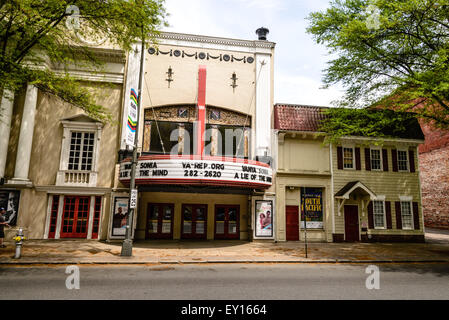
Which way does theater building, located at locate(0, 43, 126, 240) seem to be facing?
toward the camera

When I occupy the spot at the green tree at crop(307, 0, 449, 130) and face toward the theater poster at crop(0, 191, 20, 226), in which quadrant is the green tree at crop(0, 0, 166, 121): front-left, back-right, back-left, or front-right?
front-left

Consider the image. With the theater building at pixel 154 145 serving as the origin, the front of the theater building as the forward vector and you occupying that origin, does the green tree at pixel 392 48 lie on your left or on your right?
on your left

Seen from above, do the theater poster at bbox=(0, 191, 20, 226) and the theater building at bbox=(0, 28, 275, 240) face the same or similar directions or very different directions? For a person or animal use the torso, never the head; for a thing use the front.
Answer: same or similar directions

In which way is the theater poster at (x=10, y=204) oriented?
toward the camera

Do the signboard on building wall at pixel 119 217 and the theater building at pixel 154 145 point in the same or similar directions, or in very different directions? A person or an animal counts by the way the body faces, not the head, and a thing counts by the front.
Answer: same or similar directions

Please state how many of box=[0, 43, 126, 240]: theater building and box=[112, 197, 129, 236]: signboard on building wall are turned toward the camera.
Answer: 2

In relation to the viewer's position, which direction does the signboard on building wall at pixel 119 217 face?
facing the viewer

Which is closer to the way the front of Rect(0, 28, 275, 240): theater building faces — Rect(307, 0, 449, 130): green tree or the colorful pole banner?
the colorful pole banner

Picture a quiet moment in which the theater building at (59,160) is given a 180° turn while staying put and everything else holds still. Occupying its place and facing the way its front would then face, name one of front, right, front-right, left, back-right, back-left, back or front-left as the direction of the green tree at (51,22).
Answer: back
